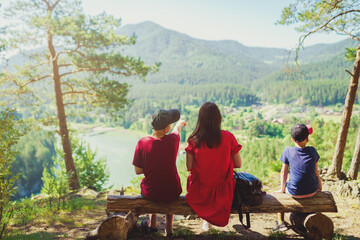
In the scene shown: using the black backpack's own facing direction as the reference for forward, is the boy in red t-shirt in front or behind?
behind

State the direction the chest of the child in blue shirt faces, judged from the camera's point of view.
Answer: away from the camera

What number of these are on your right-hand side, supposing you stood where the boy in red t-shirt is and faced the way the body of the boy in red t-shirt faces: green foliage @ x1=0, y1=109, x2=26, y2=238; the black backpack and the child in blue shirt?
2

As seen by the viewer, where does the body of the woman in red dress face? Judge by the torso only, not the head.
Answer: away from the camera

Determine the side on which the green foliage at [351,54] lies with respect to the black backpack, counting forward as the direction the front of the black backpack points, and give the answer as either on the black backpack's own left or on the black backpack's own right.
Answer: on the black backpack's own left

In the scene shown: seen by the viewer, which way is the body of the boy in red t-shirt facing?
away from the camera

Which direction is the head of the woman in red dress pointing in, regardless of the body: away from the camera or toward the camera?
away from the camera

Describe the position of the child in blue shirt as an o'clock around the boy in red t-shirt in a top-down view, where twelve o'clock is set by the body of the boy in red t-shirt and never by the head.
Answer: The child in blue shirt is roughly at 3 o'clock from the boy in red t-shirt.
